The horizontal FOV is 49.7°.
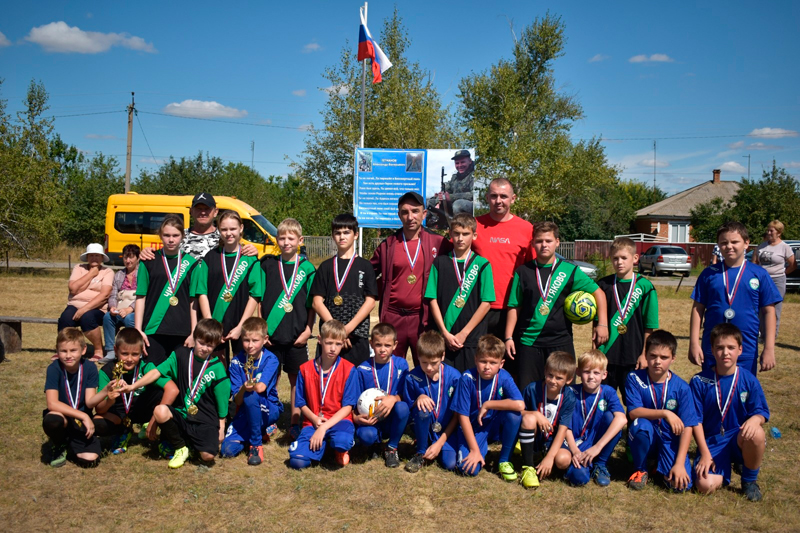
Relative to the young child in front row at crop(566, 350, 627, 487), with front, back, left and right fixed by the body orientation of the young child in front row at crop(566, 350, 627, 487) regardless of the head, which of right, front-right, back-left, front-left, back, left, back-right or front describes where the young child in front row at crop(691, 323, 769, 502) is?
left

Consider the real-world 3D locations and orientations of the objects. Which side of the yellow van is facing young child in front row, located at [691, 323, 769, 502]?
right

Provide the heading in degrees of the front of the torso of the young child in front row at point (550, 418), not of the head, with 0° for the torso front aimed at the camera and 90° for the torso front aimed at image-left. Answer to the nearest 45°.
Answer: approximately 0°

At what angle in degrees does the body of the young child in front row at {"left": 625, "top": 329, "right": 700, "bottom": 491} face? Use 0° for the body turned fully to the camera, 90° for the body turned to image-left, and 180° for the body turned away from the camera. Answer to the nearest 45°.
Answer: approximately 0°

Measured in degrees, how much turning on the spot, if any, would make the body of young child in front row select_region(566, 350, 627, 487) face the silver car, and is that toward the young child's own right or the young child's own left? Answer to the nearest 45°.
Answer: approximately 180°

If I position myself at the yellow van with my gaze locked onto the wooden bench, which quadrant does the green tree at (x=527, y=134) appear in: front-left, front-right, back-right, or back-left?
back-left

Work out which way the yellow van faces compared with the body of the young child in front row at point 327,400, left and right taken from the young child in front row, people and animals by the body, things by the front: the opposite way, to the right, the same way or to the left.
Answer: to the left
